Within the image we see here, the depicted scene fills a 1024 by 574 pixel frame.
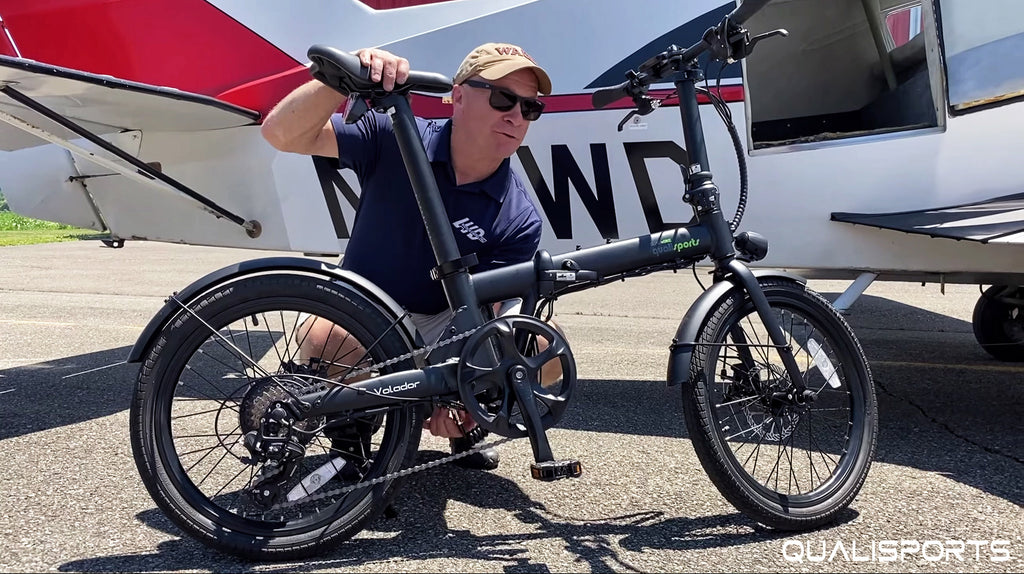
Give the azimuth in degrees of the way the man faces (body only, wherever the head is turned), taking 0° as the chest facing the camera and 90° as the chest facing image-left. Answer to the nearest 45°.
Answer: approximately 315°

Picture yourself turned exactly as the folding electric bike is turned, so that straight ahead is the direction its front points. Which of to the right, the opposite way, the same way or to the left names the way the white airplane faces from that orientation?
the same way

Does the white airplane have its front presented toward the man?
no

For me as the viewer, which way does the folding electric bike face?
facing to the right of the viewer

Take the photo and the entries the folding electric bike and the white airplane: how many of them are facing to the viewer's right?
2

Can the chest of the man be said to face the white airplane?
no

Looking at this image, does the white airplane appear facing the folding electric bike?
no

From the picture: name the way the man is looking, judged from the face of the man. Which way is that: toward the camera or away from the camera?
toward the camera

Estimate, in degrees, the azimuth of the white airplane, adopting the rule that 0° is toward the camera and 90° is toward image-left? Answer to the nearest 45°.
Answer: approximately 270°
